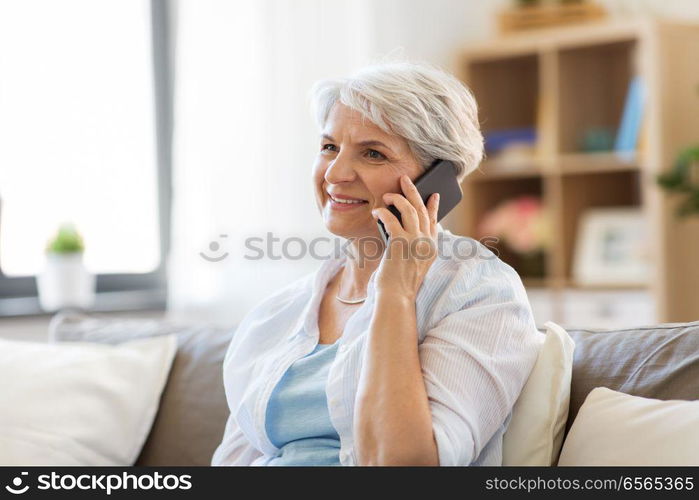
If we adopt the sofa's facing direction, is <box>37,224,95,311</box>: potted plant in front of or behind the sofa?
behind

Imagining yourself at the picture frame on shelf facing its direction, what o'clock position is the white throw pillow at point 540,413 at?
The white throw pillow is roughly at 12 o'clock from the picture frame on shelf.

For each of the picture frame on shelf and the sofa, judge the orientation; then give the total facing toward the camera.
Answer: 2

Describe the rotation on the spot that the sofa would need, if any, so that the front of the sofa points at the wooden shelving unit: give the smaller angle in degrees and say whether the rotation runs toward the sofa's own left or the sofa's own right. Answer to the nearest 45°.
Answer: approximately 135° to the sofa's own left

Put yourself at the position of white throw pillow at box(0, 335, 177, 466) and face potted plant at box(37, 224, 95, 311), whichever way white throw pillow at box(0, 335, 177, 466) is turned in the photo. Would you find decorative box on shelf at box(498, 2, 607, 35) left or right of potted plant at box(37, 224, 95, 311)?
right

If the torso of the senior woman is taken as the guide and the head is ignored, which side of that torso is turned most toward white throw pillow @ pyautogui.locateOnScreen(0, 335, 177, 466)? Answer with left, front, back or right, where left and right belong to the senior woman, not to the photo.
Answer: right

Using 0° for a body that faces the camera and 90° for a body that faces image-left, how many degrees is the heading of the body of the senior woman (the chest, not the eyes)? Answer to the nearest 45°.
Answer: approximately 45°
